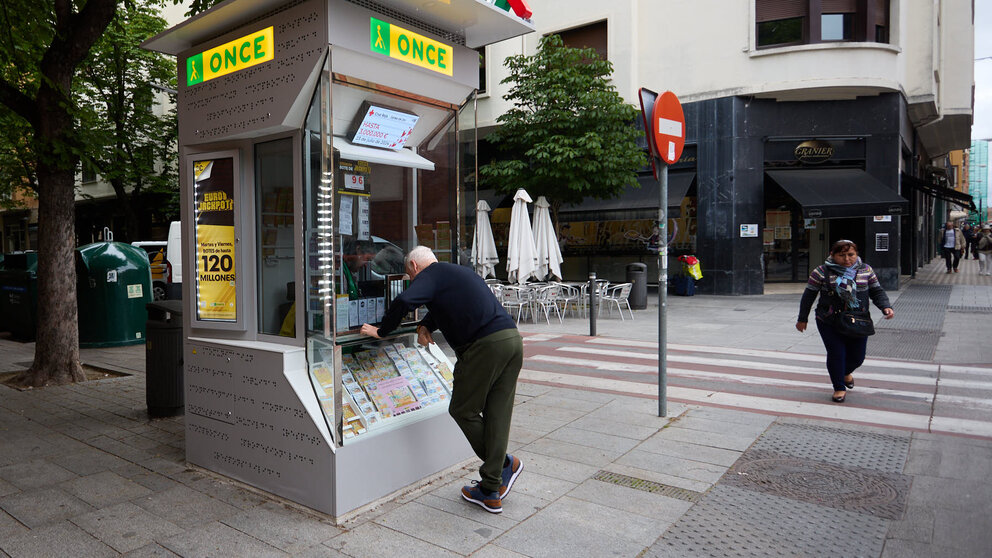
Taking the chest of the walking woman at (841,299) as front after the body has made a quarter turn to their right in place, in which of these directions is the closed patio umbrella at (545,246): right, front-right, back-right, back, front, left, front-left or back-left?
front-right

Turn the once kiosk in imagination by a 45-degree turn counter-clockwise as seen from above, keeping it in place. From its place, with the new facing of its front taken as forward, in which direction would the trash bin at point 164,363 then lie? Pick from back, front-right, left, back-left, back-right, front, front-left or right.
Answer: back-left

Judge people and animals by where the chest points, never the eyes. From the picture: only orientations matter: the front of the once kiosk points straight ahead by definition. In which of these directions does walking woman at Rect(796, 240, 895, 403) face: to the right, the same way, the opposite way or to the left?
to the right

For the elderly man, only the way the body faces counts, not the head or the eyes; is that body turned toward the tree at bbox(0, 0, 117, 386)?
yes

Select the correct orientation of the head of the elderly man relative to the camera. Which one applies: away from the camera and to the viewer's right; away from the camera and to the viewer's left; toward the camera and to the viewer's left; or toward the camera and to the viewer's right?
away from the camera and to the viewer's left

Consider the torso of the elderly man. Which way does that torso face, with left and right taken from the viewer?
facing away from the viewer and to the left of the viewer

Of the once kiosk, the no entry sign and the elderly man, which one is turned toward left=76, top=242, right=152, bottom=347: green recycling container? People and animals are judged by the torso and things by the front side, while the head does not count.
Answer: the elderly man

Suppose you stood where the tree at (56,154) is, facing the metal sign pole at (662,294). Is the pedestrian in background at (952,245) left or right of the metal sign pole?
left

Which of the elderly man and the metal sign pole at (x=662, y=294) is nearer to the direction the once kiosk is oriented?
the elderly man

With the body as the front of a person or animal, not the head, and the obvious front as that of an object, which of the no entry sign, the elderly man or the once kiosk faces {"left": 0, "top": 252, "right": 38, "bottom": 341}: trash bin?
the elderly man

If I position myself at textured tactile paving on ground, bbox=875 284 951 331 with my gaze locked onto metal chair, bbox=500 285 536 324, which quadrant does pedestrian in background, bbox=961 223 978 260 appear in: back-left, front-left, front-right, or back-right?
back-right

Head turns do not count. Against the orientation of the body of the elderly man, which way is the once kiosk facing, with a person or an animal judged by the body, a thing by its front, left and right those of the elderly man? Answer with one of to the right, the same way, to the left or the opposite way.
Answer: the opposite way

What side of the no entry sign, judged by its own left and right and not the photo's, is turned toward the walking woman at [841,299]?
left

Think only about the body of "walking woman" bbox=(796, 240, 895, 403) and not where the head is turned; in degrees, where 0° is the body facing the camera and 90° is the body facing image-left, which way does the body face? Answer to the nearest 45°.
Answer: approximately 0°

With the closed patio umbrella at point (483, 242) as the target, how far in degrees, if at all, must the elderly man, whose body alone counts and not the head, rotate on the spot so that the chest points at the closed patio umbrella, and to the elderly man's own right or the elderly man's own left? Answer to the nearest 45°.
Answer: approximately 45° to the elderly man's own right
